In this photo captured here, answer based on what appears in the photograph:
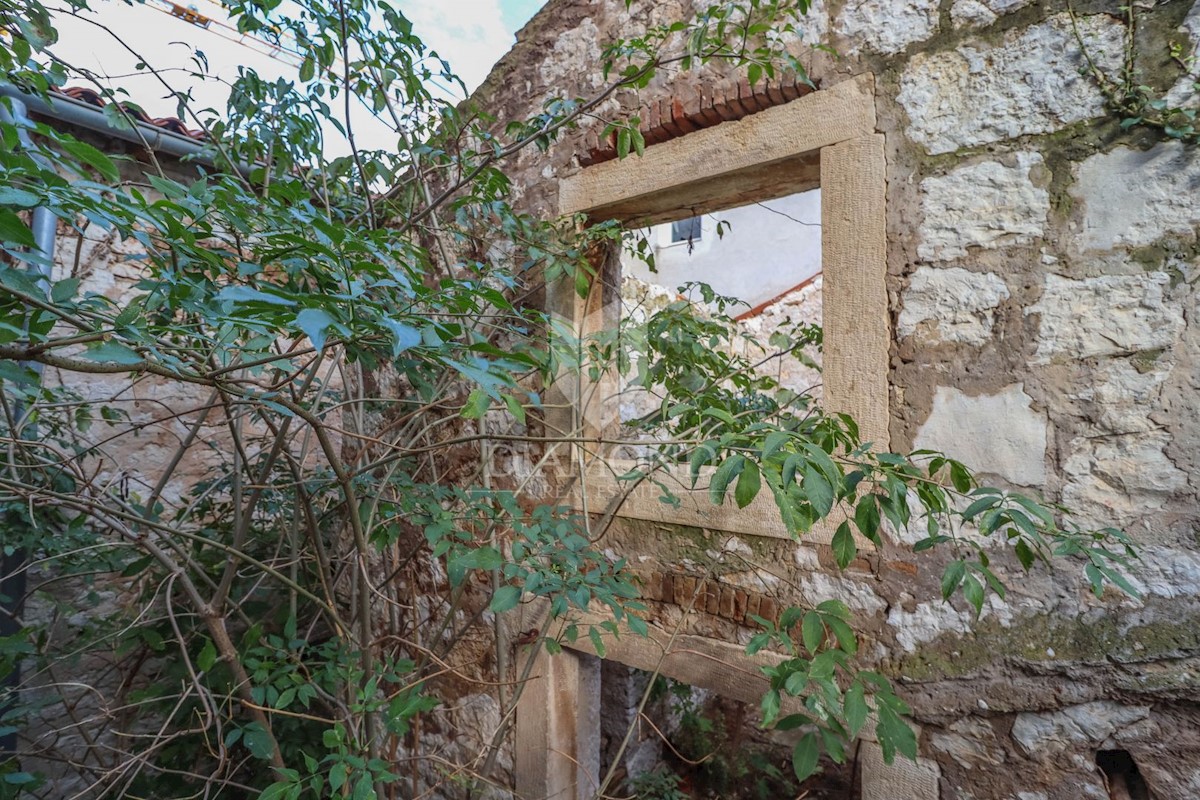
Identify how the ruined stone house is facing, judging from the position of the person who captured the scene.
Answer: facing the viewer and to the left of the viewer
